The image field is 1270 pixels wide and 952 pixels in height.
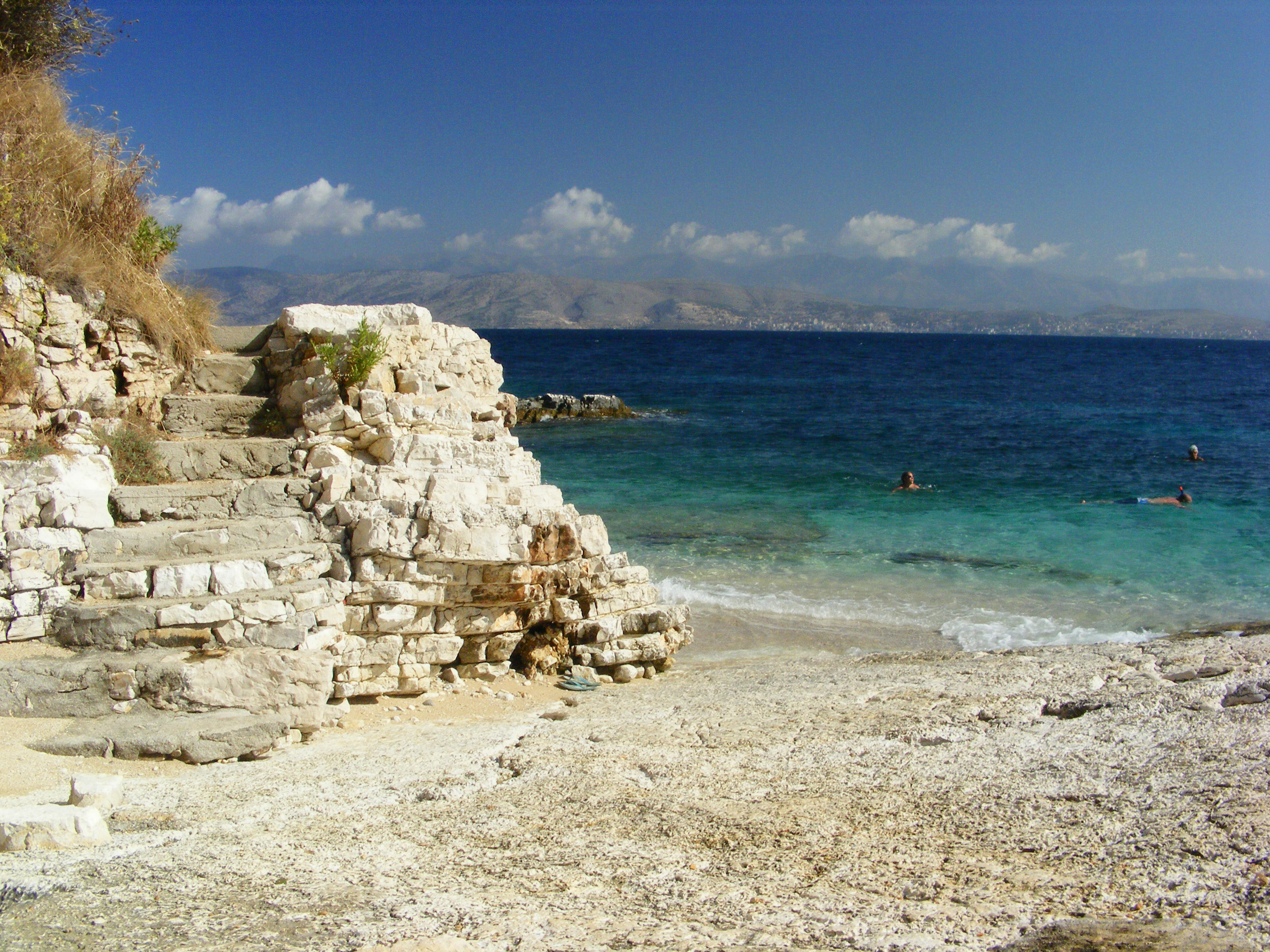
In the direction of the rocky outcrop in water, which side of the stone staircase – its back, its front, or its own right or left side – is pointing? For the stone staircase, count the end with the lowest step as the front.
back

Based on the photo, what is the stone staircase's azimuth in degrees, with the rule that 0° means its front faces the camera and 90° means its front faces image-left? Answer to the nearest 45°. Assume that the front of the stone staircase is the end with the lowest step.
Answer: approximately 0°

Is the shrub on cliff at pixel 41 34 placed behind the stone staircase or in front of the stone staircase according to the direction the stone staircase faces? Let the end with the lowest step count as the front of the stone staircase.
behind

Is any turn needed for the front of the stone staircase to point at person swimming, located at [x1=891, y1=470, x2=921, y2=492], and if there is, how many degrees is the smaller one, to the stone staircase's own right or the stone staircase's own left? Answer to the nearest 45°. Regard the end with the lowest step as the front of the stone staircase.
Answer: approximately 135° to the stone staircase's own left

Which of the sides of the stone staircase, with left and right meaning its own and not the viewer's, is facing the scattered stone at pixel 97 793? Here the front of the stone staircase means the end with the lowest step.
front
